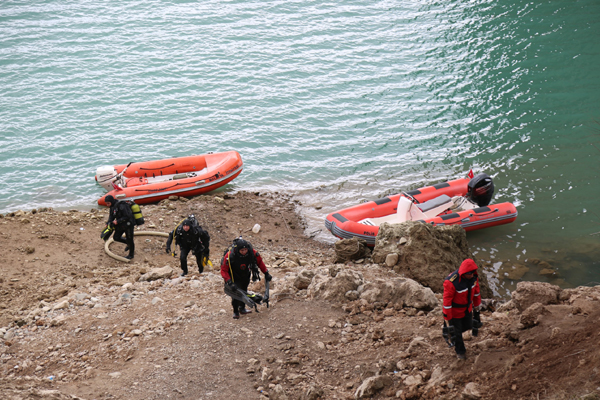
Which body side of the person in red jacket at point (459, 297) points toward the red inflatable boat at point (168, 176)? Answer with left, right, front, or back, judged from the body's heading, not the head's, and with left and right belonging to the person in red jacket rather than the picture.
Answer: back

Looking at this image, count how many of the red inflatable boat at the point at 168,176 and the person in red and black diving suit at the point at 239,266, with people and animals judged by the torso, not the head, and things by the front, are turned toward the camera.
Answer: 1

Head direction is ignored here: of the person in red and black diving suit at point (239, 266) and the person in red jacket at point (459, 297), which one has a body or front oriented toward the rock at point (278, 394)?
the person in red and black diving suit at point (239, 266)

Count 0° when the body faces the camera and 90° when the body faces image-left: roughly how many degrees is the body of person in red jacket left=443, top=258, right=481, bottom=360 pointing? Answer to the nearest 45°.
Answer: approximately 315°

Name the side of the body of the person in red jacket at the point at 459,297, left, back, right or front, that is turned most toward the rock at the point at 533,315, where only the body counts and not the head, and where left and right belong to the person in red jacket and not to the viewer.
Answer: left

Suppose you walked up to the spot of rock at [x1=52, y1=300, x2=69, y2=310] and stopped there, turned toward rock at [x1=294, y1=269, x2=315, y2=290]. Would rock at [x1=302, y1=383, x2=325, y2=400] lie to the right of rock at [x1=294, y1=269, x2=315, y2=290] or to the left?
right

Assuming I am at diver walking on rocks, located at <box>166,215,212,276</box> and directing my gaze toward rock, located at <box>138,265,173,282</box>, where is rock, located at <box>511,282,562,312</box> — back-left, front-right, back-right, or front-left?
back-left
